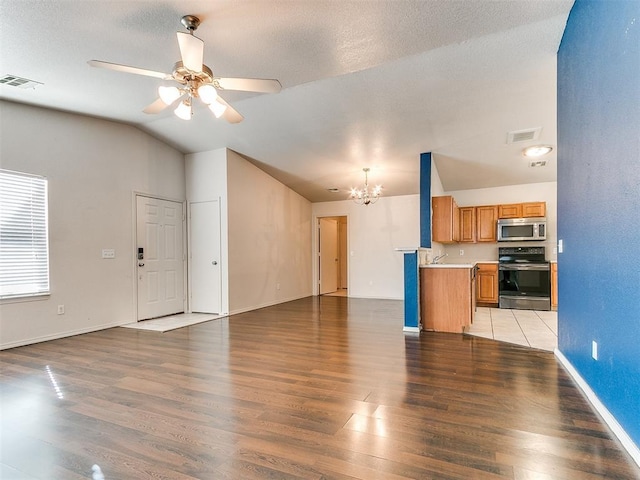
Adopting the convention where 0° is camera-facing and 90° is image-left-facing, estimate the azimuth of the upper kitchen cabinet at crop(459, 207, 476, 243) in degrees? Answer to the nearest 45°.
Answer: approximately 0°

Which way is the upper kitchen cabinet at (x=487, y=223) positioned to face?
toward the camera

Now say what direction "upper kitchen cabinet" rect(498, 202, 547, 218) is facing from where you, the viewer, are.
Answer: facing the viewer

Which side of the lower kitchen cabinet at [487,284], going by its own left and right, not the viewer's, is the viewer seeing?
front

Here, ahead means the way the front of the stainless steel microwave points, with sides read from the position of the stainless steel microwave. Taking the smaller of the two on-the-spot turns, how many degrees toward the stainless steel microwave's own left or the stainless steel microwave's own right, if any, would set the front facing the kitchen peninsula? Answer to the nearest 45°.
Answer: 0° — it already faces it

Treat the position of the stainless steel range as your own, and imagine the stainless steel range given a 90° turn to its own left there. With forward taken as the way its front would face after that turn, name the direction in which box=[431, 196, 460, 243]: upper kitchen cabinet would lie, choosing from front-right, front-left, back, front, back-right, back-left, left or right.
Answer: back-right

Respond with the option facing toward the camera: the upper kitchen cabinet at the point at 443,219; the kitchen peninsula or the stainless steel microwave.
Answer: the stainless steel microwave

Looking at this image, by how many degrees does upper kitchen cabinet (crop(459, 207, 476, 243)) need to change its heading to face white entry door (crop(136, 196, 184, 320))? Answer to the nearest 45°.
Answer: approximately 45° to its right

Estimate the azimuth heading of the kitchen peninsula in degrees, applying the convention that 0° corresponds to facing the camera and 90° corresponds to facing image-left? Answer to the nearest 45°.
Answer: approximately 270°

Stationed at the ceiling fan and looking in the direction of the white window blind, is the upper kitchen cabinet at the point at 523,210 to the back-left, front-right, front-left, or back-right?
back-right

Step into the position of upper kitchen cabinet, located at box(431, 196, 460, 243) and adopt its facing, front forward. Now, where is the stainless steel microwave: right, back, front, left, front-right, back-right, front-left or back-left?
front-left

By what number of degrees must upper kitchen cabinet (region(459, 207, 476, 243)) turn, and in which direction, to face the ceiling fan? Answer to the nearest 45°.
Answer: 0° — it already faces it
